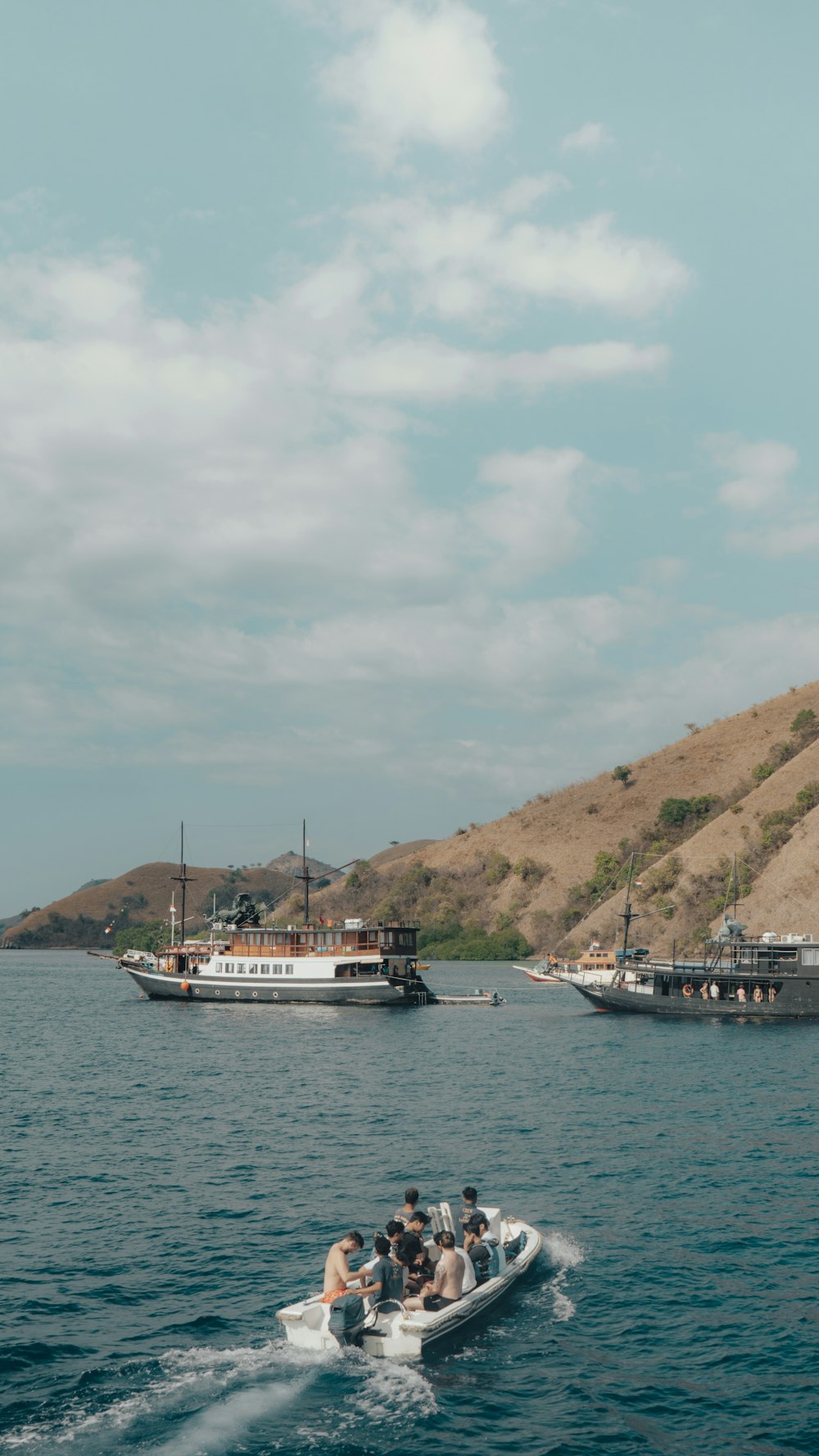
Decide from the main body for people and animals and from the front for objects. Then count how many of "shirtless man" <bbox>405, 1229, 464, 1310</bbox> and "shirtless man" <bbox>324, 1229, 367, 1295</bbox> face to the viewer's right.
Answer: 1

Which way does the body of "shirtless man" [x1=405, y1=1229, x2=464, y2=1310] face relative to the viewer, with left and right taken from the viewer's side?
facing away from the viewer and to the left of the viewer

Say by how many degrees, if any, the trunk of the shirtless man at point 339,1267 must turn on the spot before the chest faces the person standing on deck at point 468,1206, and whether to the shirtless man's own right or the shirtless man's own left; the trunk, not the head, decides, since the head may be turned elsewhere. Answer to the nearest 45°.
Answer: approximately 45° to the shirtless man's own left

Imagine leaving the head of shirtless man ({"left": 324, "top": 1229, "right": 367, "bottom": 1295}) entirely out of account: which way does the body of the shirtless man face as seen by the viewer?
to the viewer's right

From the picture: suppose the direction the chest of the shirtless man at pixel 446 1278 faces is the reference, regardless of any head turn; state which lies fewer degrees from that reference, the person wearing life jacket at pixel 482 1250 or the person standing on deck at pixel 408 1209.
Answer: the person standing on deck

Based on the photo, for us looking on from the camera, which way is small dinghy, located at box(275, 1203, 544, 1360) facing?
facing away from the viewer and to the right of the viewer
